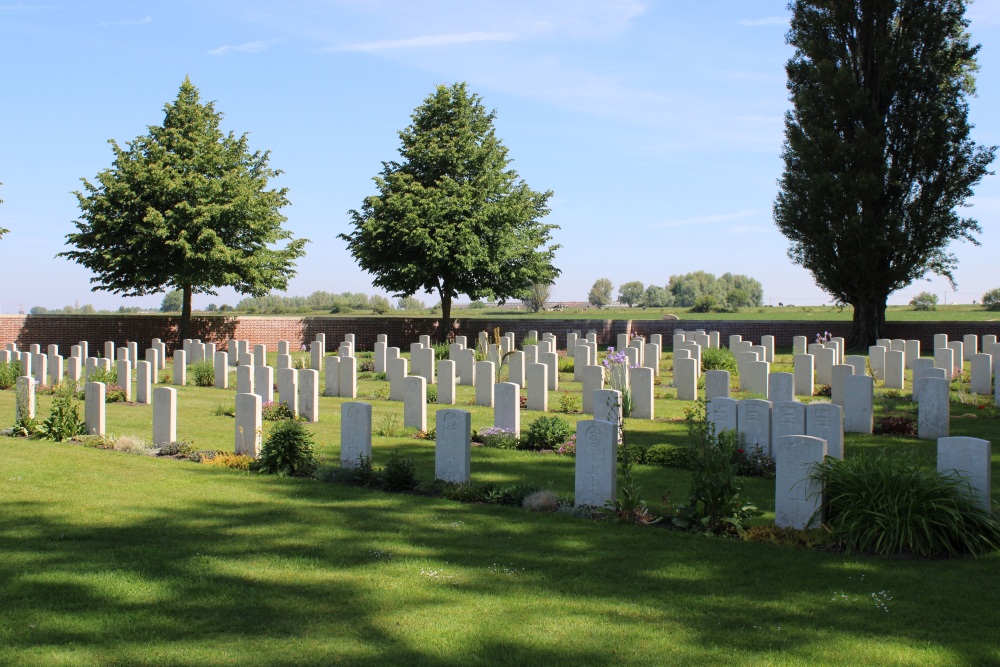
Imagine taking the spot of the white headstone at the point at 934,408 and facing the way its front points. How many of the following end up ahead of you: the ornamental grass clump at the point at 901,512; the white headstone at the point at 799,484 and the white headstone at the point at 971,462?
3

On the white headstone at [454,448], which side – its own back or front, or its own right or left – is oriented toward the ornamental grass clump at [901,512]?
left

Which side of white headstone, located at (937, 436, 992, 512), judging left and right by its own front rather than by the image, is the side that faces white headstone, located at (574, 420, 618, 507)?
right

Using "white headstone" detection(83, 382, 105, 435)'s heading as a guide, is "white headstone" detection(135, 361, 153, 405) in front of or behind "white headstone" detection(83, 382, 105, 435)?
behind

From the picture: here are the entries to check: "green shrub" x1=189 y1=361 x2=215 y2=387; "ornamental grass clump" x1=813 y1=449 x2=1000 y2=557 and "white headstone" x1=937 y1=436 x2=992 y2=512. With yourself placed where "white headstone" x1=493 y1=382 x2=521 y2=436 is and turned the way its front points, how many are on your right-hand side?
1

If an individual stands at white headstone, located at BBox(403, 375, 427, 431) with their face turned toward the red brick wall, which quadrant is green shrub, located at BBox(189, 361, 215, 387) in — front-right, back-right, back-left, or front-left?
front-left

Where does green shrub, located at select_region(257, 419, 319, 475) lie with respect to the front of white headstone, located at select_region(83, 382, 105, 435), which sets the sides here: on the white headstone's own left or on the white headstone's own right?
on the white headstone's own left

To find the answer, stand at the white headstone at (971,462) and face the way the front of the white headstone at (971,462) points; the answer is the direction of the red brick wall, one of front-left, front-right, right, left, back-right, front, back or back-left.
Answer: back-right

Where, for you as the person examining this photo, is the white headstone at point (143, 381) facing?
facing the viewer and to the left of the viewer

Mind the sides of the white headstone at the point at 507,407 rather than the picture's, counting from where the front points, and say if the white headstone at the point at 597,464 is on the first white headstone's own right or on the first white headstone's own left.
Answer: on the first white headstone's own left

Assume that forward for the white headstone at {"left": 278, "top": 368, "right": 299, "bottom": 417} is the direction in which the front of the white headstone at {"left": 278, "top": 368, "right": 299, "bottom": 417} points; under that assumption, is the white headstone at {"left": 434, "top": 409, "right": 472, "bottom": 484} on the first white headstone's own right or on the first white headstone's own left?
on the first white headstone's own left

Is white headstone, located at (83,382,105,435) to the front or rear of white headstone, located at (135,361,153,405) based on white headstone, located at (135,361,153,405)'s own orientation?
to the front

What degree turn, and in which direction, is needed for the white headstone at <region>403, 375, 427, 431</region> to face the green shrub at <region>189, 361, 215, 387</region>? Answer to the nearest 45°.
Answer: approximately 90° to its right

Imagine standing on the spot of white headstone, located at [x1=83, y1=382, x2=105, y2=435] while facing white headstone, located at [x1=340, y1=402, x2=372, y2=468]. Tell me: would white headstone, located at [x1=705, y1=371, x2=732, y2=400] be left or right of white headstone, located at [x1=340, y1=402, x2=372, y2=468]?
left

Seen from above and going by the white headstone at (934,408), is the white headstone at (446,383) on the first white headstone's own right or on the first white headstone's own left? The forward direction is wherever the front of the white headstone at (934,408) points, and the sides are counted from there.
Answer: on the first white headstone's own right

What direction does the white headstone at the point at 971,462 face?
toward the camera

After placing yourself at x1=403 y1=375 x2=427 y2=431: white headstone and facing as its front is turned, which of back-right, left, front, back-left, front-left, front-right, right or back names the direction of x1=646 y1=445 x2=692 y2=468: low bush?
left
